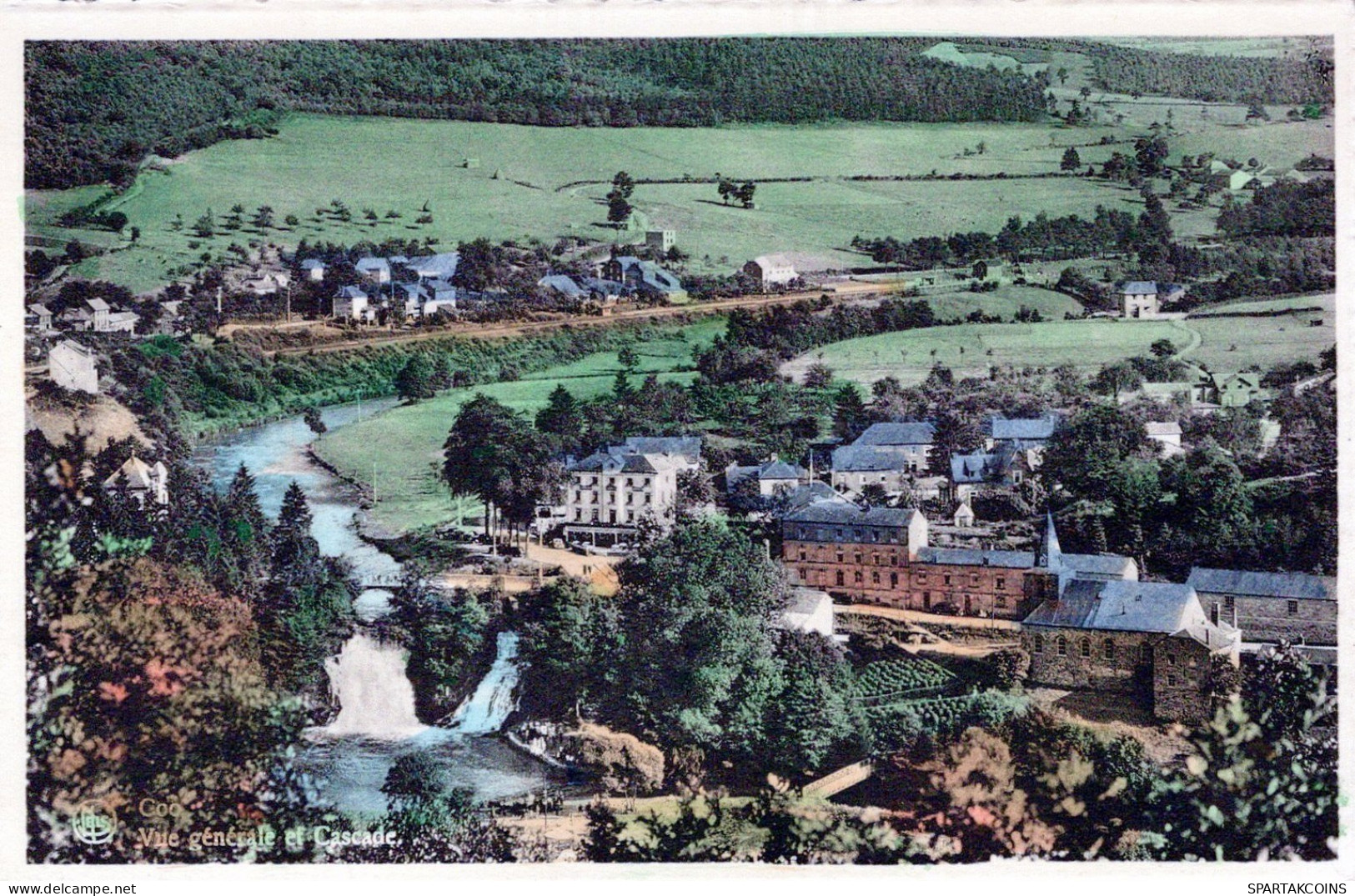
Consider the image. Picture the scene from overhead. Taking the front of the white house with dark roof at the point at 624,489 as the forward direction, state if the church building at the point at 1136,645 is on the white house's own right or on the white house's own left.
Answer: on the white house's own left

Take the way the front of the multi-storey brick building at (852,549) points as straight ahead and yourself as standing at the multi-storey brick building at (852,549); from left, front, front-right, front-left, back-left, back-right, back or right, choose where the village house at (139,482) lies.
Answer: right

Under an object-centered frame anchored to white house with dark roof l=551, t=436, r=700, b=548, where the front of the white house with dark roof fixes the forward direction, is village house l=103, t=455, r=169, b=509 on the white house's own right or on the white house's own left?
on the white house's own right

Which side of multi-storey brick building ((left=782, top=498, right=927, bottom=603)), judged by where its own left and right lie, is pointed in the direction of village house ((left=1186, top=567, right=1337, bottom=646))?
left

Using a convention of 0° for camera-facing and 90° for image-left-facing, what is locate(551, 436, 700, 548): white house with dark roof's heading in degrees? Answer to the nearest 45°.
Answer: approximately 0°

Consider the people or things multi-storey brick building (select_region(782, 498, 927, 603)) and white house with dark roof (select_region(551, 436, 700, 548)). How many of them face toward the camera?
2

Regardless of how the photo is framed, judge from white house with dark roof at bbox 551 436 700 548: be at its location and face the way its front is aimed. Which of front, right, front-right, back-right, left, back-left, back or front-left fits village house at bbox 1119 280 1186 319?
left
